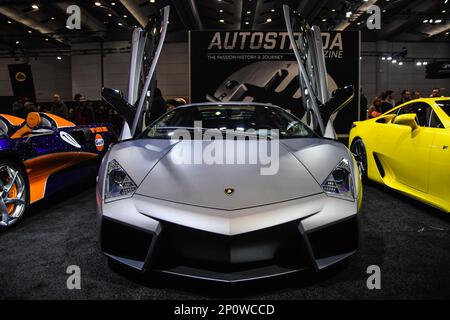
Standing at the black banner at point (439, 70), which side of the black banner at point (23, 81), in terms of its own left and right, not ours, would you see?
left

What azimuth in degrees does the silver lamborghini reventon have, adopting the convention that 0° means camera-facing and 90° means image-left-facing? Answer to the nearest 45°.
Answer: approximately 0°

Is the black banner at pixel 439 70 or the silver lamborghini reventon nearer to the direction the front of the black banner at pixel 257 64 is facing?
the silver lamborghini reventon

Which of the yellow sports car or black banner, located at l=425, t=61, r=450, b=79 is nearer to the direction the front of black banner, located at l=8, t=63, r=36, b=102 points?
the yellow sports car

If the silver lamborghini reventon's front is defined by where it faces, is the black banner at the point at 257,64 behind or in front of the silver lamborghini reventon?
behind

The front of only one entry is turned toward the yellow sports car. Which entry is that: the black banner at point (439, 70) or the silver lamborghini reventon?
the black banner
